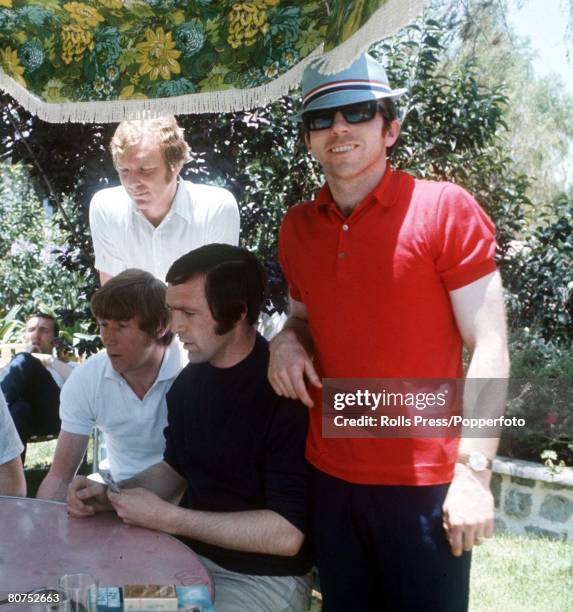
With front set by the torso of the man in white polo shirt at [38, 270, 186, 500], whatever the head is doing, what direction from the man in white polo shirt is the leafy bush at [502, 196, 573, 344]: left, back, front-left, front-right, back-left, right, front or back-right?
back

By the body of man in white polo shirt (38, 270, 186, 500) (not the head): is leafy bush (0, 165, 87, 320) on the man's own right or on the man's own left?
on the man's own right

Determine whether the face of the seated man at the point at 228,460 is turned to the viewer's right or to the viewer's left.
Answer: to the viewer's left

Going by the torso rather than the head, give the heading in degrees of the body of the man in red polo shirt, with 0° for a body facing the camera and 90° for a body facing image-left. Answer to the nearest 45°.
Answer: approximately 45°

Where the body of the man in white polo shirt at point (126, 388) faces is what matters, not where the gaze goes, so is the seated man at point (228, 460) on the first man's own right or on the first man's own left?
on the first man's own left

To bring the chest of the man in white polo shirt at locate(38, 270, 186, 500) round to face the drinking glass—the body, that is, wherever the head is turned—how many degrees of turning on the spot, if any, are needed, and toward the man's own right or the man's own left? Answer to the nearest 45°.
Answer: approximately 45° to the man's own left

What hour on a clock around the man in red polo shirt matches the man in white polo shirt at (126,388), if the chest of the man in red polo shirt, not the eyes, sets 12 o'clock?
The man in white polo shirt is roughly at 3 o'clock from the man in red polo shirt.

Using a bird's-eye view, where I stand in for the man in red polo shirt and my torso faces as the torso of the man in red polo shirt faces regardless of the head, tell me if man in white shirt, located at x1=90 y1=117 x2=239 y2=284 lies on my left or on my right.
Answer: on my right

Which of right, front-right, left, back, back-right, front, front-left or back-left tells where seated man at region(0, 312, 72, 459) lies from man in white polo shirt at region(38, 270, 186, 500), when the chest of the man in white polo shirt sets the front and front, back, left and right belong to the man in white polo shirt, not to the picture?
back-right
